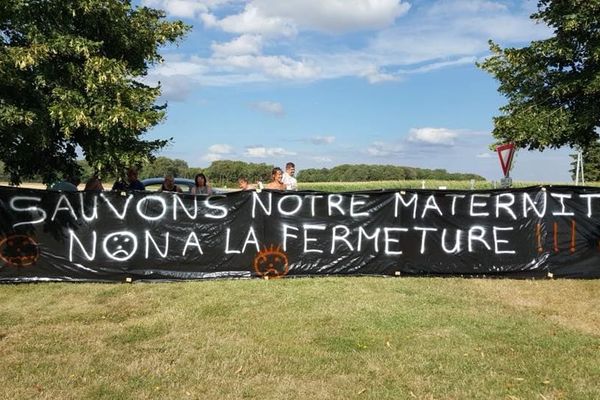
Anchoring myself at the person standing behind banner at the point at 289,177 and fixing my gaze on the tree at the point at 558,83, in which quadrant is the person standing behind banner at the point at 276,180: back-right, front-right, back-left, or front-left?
back-right

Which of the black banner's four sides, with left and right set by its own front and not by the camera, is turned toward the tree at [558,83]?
left

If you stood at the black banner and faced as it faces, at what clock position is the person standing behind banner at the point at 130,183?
The person standing behind banner is roughly at 4 o'clock from the black banner.
